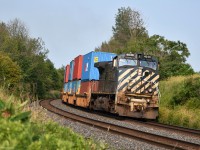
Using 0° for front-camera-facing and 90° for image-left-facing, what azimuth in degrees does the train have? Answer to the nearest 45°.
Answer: approximately 315°

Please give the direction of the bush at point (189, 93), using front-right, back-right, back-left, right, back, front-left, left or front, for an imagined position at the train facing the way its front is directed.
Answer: left
